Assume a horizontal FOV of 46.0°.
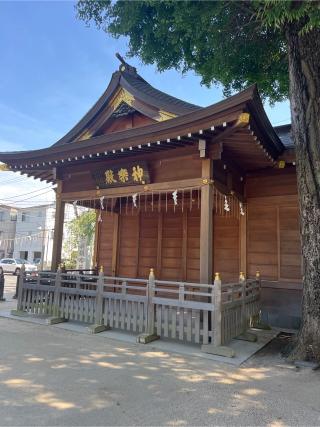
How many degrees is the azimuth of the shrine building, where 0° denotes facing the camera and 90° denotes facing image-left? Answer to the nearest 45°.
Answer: approximately 45°
